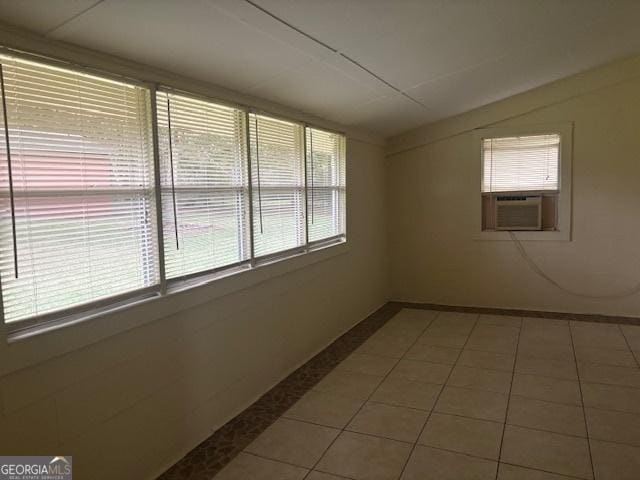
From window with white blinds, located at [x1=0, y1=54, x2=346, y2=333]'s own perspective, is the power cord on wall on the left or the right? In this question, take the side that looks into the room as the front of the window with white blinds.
on its left

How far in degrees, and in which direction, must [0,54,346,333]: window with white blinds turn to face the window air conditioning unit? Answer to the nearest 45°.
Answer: approximately 90° to its left

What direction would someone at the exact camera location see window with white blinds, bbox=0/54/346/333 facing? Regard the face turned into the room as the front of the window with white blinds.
facing the viewer and to the right of the viewer

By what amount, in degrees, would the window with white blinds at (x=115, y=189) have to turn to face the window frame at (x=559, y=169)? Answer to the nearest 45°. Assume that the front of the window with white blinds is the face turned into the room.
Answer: approximately 45° to its left
